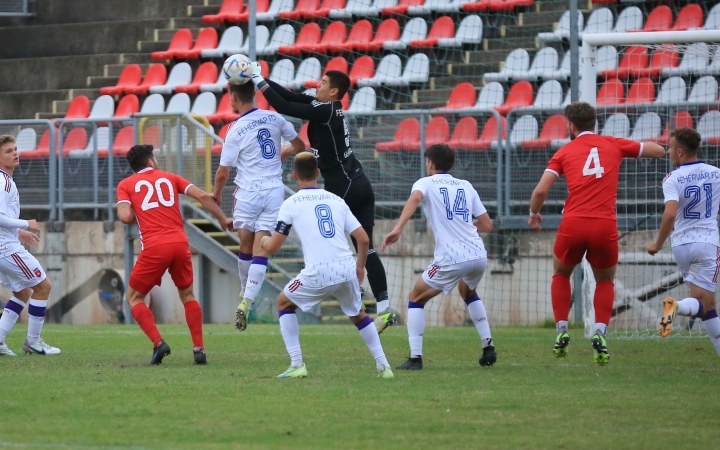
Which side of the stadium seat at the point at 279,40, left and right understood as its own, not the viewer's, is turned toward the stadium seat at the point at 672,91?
left

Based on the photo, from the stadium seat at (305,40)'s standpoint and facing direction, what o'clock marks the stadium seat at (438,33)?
the stadium seat at (438,33) is roughly at 8 o'clock from the stadium seat at (305,40).

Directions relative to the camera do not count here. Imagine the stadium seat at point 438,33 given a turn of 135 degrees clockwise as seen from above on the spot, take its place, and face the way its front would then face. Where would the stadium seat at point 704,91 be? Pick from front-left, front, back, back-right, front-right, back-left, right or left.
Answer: back-right

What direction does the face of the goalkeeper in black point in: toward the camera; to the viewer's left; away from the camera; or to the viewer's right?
to the viewer's left

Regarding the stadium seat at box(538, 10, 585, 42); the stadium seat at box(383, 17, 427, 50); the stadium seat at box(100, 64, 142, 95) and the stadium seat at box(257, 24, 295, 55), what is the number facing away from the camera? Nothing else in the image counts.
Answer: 0

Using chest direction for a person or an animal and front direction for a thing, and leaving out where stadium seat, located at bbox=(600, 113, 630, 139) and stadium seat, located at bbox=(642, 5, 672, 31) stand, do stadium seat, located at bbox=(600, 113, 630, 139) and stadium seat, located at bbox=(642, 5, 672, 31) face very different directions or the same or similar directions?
same or similar directions

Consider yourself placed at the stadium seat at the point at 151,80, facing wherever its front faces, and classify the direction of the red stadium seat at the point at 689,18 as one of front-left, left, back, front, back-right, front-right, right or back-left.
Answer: left

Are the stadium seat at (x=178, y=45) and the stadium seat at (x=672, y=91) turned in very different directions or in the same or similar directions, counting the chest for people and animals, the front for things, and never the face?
same or similar directions

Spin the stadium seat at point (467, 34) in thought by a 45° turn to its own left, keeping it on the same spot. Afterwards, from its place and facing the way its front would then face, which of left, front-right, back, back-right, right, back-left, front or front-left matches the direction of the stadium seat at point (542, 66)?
front-left

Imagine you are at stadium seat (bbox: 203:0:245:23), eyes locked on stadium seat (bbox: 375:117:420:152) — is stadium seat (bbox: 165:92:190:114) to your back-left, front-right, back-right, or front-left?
front-right

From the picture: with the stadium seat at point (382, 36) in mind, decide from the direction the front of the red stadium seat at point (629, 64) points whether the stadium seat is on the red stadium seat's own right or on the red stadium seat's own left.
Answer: on the red stadium seat's own right

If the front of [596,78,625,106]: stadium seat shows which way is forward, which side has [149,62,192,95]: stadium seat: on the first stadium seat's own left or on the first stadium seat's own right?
on the first stadium seat's own right

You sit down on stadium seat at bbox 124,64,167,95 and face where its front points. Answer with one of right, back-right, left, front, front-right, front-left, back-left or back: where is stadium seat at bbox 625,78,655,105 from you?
left

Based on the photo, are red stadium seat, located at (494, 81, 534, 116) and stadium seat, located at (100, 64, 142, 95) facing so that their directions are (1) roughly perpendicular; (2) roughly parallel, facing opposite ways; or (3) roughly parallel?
roughly parallel

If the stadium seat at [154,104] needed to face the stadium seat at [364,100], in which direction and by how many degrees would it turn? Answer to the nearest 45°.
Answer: approximately 90° to its left

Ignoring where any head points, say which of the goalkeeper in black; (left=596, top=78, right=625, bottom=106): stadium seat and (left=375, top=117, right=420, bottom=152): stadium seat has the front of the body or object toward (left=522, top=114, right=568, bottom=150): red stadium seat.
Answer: (left=596, top=78, right=625, bottom=106): stadium seat

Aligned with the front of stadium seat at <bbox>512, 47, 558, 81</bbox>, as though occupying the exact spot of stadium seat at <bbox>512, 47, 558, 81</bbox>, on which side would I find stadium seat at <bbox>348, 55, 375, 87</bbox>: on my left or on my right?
on my right
